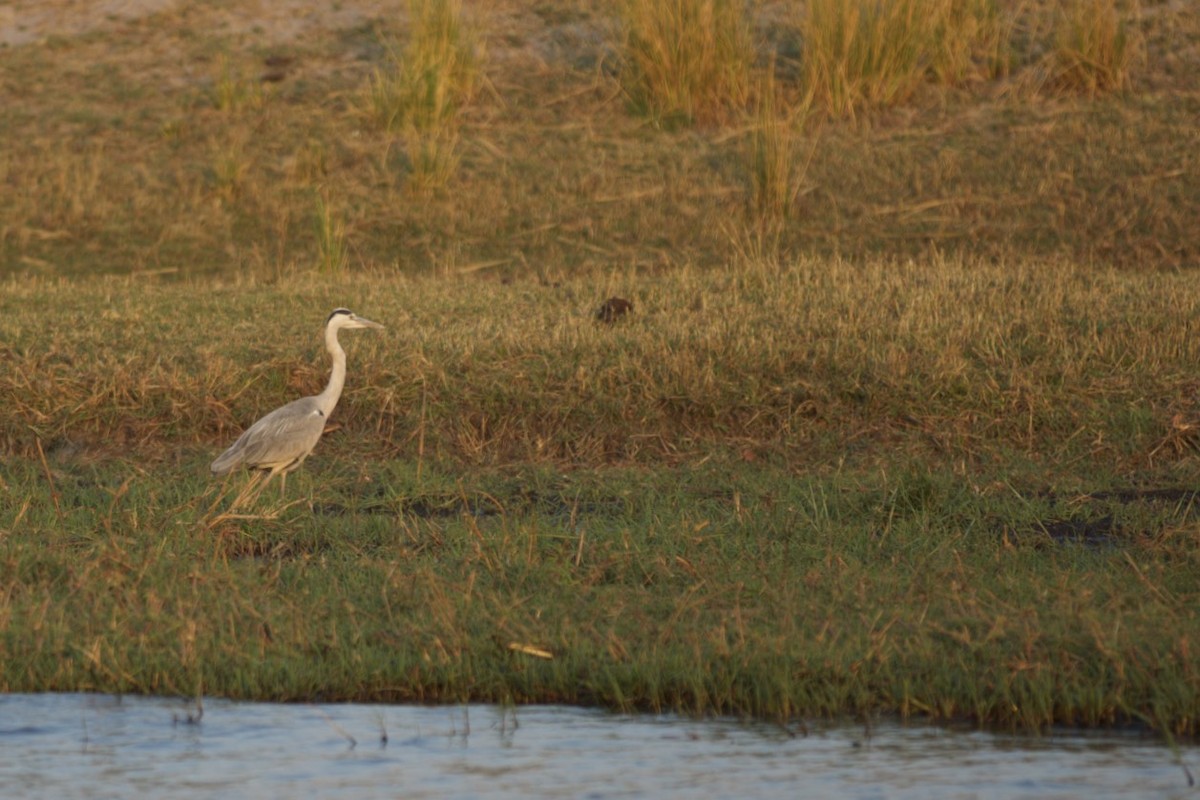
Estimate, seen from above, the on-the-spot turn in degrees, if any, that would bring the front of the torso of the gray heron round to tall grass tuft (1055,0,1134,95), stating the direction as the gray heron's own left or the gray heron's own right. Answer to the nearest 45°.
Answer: approximately 45° to the gray heron's own left

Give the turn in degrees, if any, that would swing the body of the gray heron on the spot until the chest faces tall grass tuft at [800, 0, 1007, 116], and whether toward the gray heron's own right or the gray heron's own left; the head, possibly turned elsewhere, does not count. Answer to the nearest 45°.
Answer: approximately 45° to the gray heron's own left

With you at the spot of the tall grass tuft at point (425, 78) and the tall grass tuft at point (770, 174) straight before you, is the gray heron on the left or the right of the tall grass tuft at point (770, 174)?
right

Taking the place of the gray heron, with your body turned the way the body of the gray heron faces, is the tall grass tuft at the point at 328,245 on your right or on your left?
on your left

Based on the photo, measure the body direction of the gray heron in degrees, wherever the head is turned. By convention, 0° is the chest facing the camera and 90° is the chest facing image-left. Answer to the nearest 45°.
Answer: approximately 270°

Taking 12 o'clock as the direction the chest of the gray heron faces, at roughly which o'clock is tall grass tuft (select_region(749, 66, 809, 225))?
The tall grass tuft is roughly at 10 o'clock from the gray heron.
